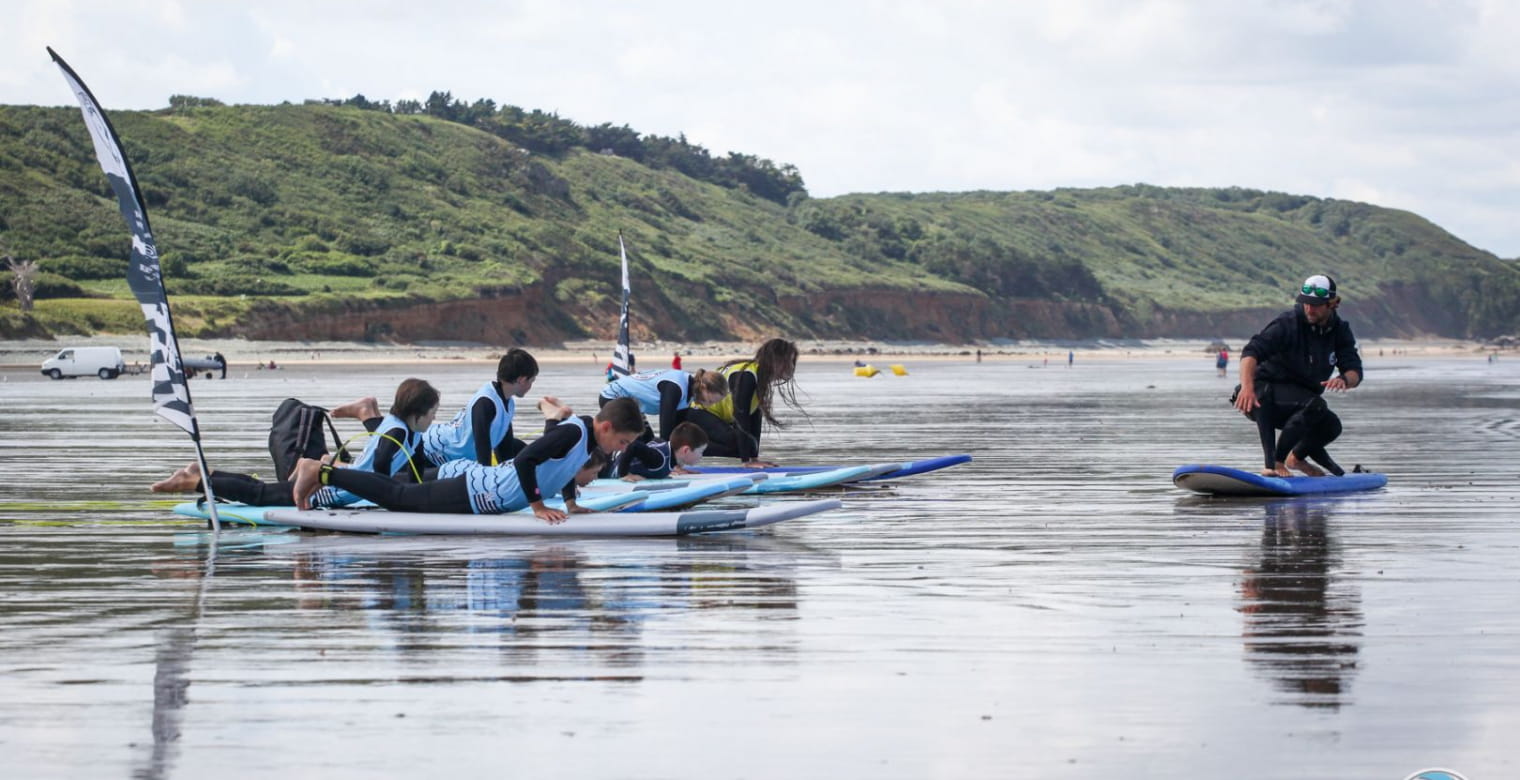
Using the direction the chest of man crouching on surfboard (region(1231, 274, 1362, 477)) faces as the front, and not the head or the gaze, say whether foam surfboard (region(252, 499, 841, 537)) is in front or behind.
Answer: in front

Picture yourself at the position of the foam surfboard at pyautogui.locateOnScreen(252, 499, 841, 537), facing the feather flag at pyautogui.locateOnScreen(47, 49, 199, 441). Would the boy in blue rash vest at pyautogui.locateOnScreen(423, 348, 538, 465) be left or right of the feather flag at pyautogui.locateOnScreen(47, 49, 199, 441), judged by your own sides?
right

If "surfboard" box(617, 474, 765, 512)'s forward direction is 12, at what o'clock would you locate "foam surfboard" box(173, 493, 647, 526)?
The foam surfboard is roughly at 6 o'clock from the surfboard.

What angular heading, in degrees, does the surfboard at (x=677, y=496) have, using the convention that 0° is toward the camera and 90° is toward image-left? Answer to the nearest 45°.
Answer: approximately 270°

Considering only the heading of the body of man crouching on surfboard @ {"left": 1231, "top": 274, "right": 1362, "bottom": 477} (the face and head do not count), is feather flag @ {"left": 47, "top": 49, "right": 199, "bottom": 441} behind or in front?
in front

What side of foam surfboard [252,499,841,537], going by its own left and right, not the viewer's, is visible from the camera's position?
right

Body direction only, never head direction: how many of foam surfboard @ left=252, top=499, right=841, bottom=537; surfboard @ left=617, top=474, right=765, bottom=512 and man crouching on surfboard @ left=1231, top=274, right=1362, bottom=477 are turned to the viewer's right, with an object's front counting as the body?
2

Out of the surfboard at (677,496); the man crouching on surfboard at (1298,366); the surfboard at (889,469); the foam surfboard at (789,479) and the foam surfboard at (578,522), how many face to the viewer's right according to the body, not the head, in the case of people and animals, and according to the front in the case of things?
4

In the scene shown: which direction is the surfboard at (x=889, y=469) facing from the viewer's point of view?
to the viewer's right

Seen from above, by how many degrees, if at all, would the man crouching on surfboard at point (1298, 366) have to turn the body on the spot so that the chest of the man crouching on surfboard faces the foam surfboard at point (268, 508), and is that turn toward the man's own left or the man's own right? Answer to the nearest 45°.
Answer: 0° — they already face it

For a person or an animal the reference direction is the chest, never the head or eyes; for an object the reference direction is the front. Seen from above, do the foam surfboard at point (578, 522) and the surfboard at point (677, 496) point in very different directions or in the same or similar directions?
same or similar directions

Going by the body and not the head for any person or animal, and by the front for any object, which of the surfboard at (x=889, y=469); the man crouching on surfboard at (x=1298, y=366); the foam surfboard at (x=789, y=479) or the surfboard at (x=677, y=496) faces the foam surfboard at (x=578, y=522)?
the man crouching on surfboard

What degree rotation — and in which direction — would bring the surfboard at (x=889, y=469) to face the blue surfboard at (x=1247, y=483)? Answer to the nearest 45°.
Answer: approximately 45° to its right

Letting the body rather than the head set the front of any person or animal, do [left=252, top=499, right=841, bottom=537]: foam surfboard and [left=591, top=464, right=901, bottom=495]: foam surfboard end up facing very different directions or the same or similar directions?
same or similar directions

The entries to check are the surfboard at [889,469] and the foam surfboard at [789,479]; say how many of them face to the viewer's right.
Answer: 2

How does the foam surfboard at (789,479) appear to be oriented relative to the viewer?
to the viewer's right
